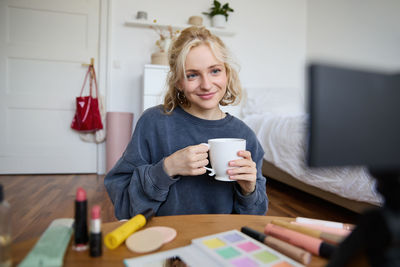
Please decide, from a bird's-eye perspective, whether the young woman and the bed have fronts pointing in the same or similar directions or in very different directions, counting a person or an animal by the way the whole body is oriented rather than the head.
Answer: same or similar directions

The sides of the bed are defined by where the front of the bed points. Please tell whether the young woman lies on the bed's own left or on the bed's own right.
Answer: on the bed's own right

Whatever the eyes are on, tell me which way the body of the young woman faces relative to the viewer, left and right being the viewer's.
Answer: facing the viewer and to the right of the viewer

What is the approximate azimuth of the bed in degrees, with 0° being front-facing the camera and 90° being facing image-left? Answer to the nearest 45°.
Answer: approximately 315°

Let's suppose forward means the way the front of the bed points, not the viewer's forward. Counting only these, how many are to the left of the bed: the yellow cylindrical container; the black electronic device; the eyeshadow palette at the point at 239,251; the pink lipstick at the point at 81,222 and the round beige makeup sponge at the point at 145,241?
0

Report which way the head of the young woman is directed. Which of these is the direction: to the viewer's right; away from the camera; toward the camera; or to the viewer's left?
toward the camera

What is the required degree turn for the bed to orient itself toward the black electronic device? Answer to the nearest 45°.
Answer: approximately 45° to its right

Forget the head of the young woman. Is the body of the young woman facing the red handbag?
no

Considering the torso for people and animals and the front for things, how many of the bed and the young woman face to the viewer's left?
0
